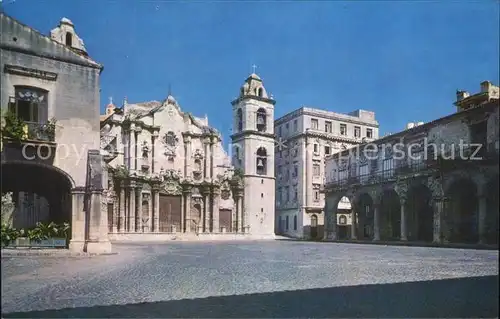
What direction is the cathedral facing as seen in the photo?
toward the camera
